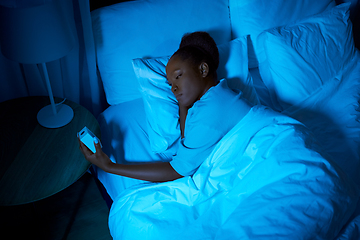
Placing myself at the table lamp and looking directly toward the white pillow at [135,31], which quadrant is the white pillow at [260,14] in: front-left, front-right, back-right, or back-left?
front-right

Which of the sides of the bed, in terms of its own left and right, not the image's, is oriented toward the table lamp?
right

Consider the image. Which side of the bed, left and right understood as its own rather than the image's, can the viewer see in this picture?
front
